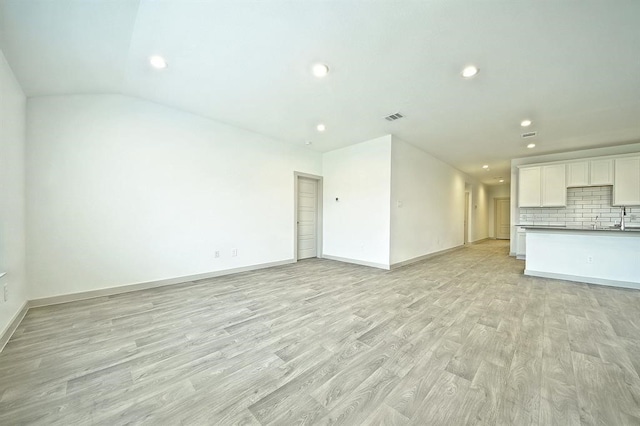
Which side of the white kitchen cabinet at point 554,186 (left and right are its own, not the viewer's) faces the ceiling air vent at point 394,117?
front

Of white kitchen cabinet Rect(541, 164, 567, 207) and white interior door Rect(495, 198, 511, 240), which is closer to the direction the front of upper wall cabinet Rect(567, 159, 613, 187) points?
the white kitchen cabinet

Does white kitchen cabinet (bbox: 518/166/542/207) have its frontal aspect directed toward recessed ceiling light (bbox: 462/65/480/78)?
yes

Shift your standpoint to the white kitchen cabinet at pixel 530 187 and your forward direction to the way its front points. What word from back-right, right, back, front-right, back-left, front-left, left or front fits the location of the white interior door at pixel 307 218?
front-right

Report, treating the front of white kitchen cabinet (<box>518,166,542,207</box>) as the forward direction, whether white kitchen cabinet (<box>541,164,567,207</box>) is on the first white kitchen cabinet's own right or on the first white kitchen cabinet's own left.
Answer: on the first white kitchen cabinet's own left

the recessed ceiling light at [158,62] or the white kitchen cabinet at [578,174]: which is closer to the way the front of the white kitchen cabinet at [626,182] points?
the recessed ceiling light

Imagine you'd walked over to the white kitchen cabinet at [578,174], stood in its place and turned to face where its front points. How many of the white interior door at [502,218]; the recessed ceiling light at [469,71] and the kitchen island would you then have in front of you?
2

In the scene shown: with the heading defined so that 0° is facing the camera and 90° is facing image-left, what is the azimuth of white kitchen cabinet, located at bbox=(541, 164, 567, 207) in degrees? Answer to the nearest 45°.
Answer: approximately 0°

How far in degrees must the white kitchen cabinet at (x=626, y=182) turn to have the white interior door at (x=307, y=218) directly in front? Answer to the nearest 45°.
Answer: approximately 45° to its right
